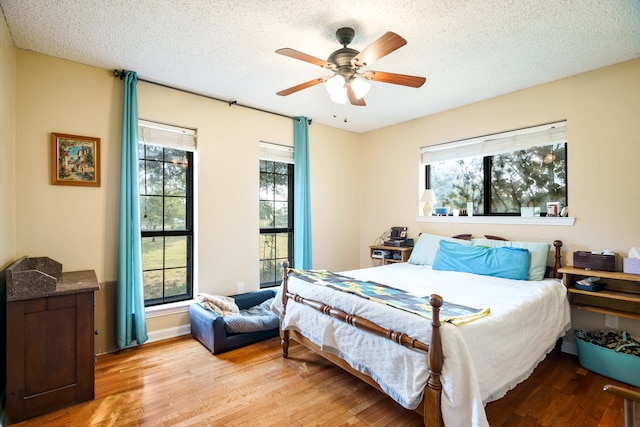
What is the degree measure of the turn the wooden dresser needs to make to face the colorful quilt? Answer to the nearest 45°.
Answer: approximately 45° to its right

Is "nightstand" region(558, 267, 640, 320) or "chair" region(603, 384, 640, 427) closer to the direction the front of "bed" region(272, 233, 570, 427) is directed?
the chair

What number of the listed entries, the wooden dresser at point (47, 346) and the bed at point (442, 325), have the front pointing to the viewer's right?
1

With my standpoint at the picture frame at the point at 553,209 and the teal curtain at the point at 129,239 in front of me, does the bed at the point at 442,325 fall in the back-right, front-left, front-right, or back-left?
front-left

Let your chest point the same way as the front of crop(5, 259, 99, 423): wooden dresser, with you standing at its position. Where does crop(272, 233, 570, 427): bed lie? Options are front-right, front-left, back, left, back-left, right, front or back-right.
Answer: front-right

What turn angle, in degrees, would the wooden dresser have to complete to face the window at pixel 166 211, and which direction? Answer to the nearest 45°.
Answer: approximately 45° to its left

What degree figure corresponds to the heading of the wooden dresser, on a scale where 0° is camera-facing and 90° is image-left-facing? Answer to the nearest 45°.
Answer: approximately 270°

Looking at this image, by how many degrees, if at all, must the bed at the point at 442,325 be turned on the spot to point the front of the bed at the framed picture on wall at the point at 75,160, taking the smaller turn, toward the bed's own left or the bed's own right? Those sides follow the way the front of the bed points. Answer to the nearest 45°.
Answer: approximately 45° to the bed's own right

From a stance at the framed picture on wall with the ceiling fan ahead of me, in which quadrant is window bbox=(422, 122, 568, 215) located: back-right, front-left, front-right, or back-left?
front-left

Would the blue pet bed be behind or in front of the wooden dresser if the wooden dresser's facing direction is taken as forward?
in front

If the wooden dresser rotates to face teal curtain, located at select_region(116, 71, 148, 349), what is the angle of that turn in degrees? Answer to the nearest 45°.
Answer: approximately 45° to its left

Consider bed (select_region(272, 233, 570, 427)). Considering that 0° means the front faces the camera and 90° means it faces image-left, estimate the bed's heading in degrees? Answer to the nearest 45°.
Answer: approximately 45°

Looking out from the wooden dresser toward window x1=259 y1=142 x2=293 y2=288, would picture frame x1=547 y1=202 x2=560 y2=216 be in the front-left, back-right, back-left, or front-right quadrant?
front-right

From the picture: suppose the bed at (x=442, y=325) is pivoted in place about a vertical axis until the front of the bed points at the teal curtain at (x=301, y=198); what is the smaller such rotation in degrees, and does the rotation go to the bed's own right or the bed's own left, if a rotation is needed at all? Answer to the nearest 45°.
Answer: approximately 90° to the bed's own right
